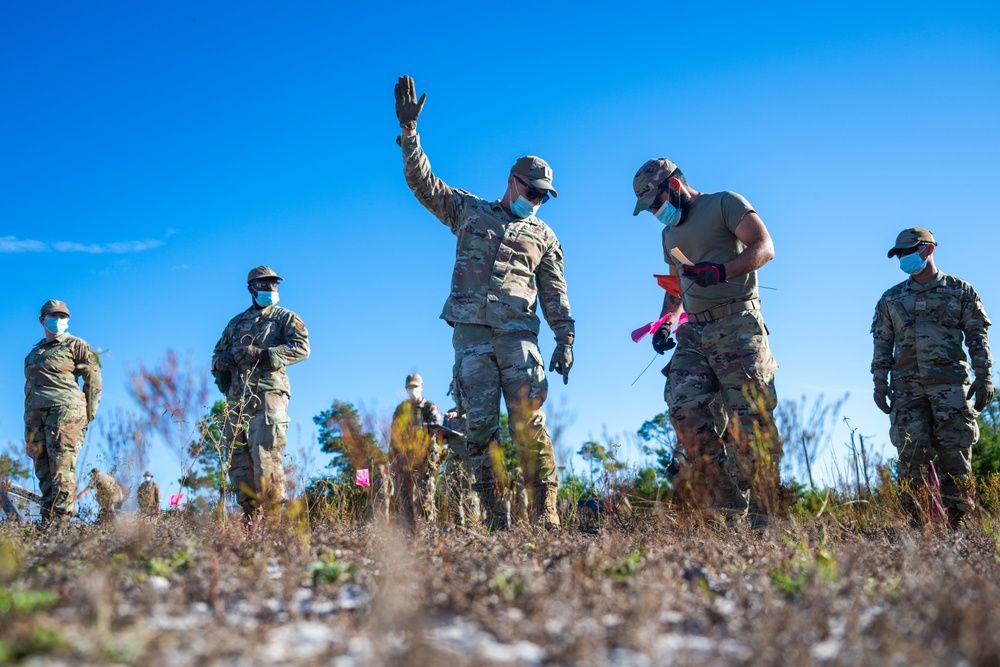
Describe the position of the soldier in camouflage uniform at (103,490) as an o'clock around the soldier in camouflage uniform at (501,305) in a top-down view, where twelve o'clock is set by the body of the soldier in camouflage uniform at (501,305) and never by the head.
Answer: the soldier in camouflage uniform at (103,490) is roughly at 4 o'clock from the soldier in camouflage uniform at (501,305).

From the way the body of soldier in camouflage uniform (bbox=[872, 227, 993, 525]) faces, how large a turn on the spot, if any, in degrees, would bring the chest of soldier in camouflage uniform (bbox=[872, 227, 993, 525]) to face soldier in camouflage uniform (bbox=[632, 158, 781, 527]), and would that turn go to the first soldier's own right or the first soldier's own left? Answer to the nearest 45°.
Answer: approximately 45° to the first soldier's own right

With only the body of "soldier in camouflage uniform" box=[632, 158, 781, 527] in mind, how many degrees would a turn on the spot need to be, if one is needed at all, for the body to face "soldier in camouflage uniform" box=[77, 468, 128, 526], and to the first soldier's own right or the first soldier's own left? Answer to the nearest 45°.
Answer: approximately 45° to the first soldier's own right

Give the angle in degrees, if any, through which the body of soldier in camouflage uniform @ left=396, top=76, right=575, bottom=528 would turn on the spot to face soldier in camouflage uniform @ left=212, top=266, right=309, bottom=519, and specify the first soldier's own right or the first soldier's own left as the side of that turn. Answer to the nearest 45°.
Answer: approximately 135° to the first soldier's own right

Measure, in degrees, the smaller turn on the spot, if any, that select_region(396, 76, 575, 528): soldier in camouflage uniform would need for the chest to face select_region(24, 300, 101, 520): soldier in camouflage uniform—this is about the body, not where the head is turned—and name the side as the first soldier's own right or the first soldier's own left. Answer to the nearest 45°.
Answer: approximately 135° to the first soldier's own right

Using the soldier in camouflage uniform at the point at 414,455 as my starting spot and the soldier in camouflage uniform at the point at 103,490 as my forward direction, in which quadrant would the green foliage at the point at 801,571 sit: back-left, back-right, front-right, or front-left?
back-left

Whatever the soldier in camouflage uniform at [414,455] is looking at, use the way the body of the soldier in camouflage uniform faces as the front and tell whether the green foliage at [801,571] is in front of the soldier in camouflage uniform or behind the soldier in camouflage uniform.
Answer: in front

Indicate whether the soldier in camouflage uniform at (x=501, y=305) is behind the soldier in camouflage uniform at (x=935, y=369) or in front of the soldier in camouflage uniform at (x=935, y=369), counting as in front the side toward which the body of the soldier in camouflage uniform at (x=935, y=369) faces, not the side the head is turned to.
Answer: in front

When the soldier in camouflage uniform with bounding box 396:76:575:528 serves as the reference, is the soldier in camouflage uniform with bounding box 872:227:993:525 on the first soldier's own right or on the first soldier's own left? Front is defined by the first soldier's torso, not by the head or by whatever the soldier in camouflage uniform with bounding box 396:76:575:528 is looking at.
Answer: on the first soldier's own left
